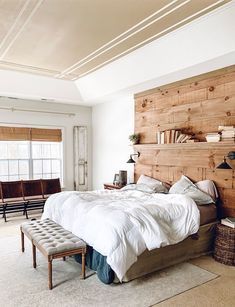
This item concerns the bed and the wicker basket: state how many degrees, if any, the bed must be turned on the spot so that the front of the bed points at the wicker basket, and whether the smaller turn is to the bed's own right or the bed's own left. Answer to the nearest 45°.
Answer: approximately 135° to the bed's own left

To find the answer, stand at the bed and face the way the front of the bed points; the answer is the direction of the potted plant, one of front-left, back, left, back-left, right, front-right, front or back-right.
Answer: back-right

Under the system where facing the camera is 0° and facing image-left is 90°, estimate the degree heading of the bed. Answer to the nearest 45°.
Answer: approximately 45°

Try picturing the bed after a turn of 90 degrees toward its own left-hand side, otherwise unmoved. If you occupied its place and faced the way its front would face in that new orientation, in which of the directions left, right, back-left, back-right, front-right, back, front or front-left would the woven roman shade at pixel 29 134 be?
back

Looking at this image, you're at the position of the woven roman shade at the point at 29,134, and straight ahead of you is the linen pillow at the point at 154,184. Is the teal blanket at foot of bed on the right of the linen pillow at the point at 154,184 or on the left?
right

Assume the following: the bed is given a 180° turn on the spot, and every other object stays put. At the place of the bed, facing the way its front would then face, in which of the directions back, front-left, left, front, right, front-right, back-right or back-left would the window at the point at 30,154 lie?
left

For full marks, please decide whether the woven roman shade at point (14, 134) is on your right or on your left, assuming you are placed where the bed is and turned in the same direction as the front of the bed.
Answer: on your right

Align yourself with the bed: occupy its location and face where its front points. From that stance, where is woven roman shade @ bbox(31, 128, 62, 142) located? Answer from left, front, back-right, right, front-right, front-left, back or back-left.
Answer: right
